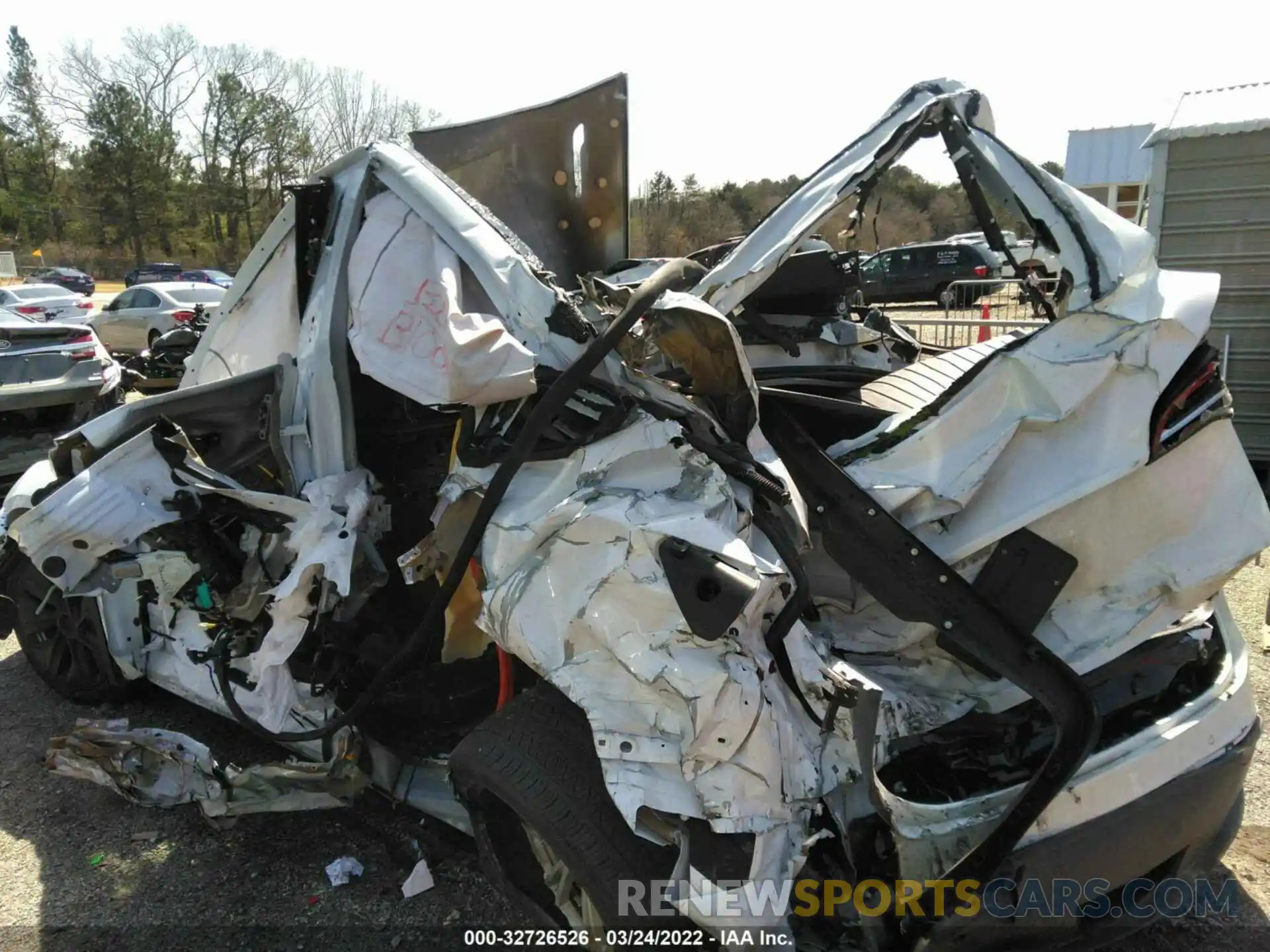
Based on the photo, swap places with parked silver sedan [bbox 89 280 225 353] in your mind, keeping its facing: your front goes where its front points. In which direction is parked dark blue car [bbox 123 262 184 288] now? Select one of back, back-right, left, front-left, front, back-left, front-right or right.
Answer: front-right

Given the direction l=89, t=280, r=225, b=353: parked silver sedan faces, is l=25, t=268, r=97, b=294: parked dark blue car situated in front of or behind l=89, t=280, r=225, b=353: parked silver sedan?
in front

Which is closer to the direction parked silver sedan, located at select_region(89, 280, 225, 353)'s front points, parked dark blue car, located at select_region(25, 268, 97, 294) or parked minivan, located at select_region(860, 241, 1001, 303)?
the parked dark blue car

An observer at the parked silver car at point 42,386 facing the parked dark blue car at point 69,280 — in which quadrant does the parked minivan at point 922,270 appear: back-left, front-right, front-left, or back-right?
front-right

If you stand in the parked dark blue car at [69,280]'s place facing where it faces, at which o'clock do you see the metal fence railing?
The metal fence railing is roughly at 7 o'clock from the parked dark blue car.

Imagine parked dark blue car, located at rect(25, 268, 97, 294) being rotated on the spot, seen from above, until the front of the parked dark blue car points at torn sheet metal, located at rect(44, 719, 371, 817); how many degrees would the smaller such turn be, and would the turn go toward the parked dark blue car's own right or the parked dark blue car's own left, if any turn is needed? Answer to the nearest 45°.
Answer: approximately 135° to the parked dark blue car's own left

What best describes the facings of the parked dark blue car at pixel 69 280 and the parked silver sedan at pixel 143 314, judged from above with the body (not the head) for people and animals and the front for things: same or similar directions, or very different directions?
same or similar directions

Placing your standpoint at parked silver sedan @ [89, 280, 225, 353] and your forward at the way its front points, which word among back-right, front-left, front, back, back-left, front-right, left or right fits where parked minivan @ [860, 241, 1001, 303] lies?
back-right

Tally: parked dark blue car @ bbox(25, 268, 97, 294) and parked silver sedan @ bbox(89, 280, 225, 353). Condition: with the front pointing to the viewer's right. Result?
0

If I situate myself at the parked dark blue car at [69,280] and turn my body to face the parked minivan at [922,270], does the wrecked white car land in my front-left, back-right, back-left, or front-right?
front-right

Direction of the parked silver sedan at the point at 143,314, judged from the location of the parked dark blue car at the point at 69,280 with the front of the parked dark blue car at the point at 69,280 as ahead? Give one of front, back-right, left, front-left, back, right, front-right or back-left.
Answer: back-left

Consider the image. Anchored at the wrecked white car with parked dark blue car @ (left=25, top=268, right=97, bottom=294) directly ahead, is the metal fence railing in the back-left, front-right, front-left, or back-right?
front-right

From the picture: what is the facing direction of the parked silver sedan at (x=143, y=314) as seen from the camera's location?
facing away from the viewer and to the left of the viewer

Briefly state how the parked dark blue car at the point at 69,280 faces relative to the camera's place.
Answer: facing away from the viewer and to the left of the viewer

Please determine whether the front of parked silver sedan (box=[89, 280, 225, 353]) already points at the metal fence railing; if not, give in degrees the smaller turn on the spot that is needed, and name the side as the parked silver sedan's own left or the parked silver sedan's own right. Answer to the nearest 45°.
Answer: approximately 180°
